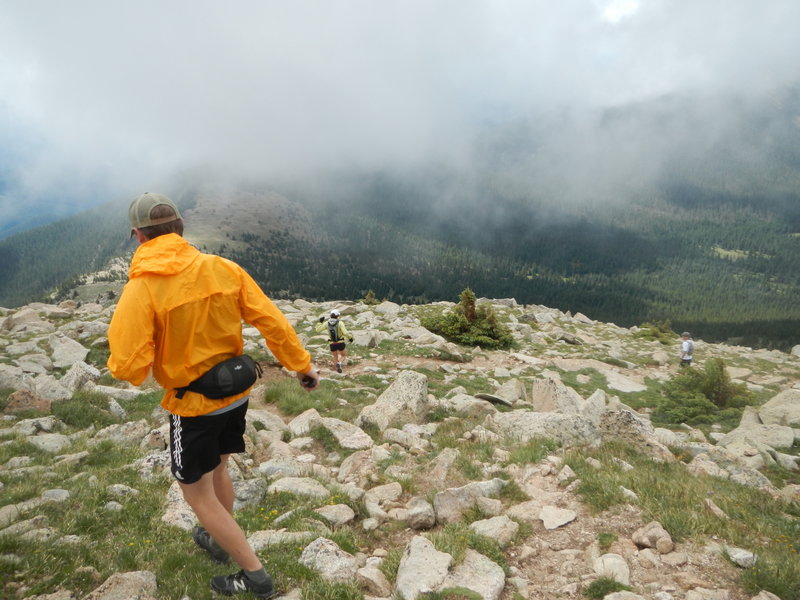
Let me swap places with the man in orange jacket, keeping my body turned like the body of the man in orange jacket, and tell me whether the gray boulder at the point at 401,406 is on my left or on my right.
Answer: on my right

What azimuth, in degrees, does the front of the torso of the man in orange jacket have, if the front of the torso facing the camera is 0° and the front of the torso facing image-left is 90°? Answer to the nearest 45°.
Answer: approximately 135°

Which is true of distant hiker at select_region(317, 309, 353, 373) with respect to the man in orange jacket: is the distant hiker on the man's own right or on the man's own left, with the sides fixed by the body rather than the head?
on the man's own right

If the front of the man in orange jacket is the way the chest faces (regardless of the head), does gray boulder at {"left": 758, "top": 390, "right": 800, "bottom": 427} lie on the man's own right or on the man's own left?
on the man's own right

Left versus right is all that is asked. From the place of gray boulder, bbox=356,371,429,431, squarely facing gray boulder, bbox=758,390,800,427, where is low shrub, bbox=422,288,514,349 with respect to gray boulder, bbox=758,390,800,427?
left

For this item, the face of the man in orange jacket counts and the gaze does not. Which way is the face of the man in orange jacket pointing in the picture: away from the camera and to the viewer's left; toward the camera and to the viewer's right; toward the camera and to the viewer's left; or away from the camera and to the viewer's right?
away from the camera and to the viewer's left
